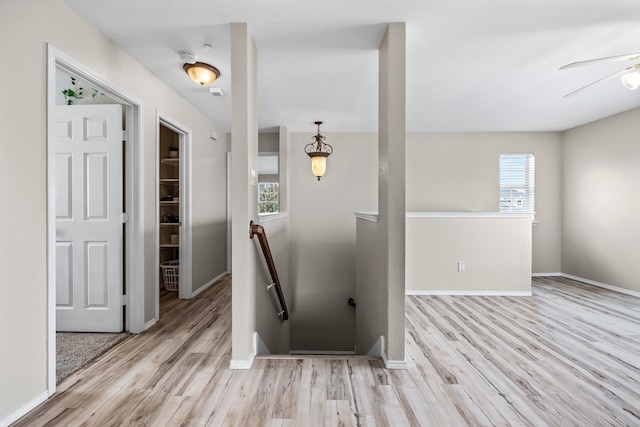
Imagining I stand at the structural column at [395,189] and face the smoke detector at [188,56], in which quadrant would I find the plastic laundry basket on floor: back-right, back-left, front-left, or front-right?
front-right

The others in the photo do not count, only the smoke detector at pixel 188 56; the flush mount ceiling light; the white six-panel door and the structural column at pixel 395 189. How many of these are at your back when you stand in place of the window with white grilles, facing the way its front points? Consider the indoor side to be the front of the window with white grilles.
0

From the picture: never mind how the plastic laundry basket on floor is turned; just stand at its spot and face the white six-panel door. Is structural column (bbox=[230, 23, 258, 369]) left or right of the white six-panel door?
left

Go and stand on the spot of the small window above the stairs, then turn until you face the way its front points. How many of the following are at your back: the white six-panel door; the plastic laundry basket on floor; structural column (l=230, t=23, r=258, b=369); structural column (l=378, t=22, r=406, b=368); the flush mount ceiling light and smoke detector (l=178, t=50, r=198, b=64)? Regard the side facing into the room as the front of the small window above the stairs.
0

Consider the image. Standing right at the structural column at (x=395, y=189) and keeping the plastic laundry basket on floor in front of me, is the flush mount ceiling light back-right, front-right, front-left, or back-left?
front-left

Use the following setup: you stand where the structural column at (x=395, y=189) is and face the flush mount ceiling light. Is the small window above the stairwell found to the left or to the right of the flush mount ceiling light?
right

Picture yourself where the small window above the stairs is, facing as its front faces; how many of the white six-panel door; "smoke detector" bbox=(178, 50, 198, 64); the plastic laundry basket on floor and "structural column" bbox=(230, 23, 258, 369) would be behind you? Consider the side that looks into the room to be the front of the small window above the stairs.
0

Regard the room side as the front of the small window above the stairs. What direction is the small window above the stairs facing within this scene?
toward the camera
